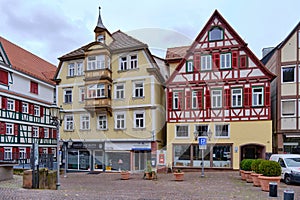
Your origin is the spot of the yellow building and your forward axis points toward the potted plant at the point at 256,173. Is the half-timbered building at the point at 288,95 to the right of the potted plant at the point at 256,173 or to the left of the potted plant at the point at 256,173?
left

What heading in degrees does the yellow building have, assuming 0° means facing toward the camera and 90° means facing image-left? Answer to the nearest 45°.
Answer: approximately 0°

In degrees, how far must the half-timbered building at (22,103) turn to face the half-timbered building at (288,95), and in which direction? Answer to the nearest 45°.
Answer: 0° — it already faces it

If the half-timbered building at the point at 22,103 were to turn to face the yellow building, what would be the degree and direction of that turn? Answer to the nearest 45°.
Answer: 0° — it already faces it

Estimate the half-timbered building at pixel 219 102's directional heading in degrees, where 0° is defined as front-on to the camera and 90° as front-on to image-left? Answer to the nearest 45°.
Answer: approximately 0°

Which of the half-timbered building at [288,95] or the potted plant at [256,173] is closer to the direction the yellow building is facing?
the potted plant

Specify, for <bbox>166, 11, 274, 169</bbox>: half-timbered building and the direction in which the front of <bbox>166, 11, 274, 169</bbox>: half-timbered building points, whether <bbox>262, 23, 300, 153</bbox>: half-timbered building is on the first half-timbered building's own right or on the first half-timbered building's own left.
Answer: on the first half-timbered building's own left

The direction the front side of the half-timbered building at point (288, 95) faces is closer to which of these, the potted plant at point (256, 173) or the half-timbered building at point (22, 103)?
the potted plant

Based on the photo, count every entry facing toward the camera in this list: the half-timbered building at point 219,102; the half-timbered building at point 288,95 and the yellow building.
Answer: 3

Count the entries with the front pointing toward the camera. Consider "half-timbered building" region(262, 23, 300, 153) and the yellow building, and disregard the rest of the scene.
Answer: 2
